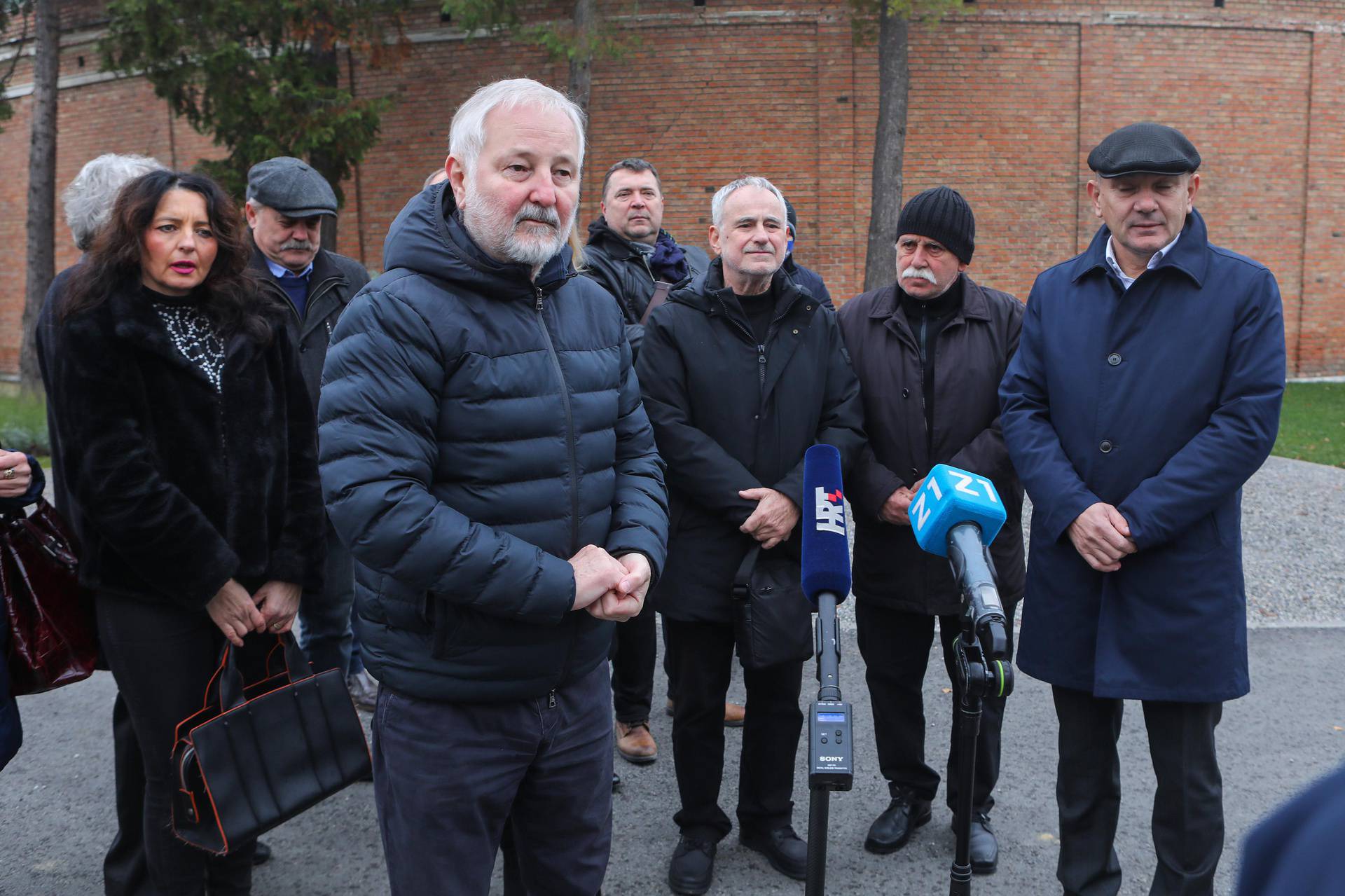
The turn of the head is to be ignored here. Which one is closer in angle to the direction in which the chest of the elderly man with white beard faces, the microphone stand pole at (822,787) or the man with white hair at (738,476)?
the microphone stand pole

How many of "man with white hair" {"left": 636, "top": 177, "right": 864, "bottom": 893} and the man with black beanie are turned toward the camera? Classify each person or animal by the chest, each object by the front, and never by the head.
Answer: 2

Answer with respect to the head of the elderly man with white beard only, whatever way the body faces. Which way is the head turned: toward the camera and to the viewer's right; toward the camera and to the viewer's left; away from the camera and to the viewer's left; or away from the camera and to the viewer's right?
toward the camera and to the viewer's right

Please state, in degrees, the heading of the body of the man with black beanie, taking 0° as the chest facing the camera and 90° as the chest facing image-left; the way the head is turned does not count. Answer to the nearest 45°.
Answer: approximately 0°

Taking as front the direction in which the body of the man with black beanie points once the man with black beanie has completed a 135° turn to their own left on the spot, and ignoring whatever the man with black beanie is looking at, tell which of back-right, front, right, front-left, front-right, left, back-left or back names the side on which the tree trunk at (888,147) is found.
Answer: front-left
